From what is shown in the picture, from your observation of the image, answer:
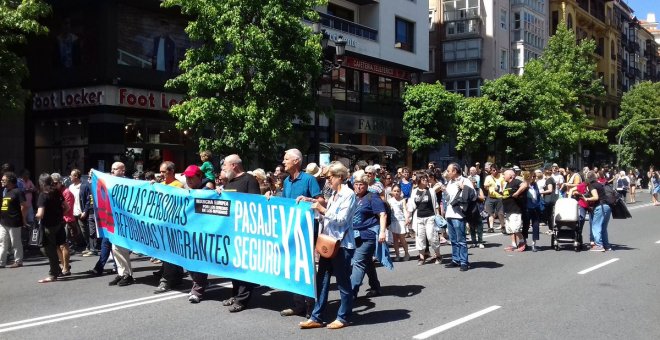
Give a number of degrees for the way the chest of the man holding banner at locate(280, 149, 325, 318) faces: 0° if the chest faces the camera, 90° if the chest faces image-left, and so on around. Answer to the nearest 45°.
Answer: approximately 45°

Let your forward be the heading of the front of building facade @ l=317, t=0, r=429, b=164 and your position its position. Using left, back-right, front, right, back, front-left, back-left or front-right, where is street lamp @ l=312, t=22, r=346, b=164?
front-right

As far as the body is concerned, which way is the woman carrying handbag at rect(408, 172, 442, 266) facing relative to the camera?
toward the camera

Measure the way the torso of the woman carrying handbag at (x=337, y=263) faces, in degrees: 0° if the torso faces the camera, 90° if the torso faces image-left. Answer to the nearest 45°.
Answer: approximately 90°

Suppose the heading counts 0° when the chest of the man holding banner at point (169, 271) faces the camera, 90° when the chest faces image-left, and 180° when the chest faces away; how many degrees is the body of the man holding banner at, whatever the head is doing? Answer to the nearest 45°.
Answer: approximately 45°

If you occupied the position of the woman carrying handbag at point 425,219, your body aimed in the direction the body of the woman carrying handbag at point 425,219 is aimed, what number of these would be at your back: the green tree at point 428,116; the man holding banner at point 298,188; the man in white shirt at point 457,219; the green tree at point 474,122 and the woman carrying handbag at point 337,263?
2

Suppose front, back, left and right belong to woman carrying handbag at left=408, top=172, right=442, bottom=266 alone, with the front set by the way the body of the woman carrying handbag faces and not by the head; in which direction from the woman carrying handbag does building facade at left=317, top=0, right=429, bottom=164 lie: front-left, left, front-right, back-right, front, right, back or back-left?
back

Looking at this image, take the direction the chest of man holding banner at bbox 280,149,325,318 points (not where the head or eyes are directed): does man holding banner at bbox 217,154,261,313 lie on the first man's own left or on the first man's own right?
on the first man's own right

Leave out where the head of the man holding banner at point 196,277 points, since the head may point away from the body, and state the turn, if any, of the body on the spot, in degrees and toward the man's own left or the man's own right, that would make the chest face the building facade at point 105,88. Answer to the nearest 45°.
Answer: approximately 135° to the man's own right

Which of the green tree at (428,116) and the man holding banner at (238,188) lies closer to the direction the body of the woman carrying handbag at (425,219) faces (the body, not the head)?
the man holding banner
